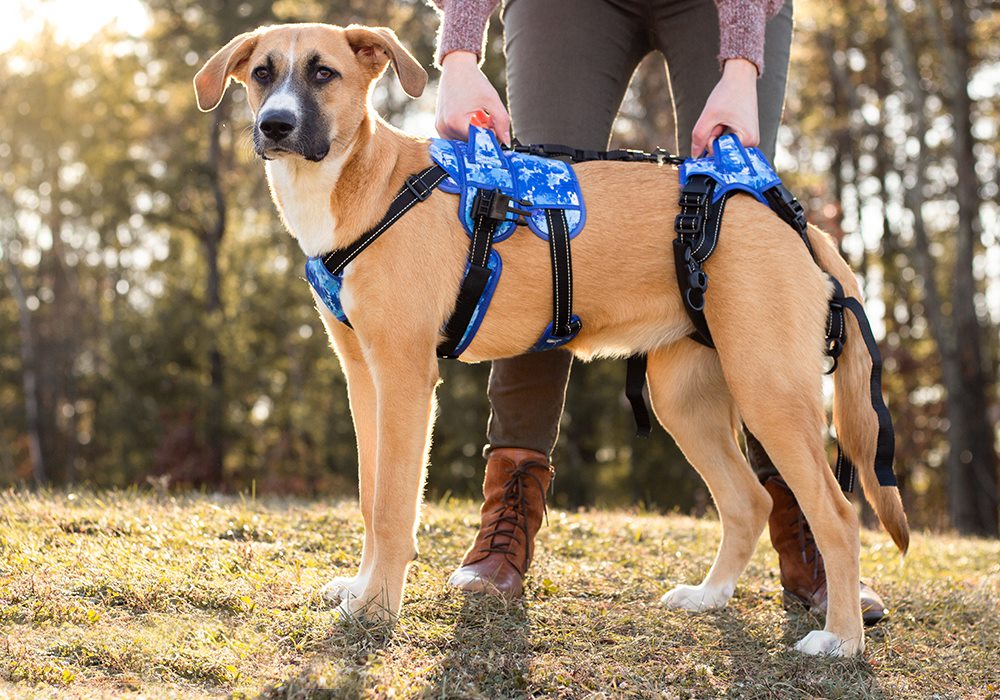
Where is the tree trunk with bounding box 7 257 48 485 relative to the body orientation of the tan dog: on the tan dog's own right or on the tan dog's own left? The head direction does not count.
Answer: on the tan dog's own right

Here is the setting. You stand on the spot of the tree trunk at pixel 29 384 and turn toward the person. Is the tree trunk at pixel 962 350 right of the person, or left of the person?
left

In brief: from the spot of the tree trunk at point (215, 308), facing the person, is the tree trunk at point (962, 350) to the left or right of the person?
left

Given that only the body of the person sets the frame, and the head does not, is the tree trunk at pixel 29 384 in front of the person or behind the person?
behind

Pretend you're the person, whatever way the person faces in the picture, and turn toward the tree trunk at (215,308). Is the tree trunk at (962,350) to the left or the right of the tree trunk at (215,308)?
right

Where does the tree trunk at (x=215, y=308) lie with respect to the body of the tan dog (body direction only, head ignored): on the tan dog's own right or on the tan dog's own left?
on the tan dog's own right

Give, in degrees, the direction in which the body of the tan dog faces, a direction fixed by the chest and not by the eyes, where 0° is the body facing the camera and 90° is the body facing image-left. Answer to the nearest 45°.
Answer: approximately 90°
